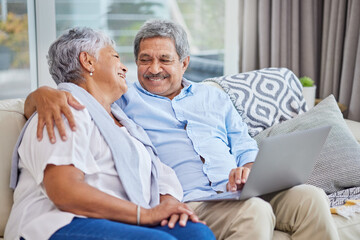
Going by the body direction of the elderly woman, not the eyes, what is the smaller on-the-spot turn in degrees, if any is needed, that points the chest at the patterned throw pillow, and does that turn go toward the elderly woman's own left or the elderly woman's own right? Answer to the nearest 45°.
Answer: approximately 90° to the elderly woman's own left

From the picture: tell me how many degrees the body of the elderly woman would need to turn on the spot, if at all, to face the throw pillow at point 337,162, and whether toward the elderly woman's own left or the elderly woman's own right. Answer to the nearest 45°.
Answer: approximately 90° to the elderly woman's own left

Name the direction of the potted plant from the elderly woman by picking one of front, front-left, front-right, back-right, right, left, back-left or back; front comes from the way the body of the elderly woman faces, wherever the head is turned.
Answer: left

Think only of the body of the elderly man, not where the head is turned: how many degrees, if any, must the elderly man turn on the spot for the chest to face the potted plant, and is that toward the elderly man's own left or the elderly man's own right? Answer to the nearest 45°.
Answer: approximately 90° to the elderly man's own left

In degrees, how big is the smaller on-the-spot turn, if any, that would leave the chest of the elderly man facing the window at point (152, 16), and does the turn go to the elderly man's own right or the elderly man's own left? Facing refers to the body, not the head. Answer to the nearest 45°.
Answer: approximately 135° to the elderly man's own left

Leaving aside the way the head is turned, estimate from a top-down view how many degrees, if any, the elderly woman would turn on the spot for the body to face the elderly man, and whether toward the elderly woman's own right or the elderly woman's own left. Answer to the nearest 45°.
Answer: approximately 90° to the elderly woman's own left

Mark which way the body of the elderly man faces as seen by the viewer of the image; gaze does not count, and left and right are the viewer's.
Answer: facing the viewer and to the right of the viewer

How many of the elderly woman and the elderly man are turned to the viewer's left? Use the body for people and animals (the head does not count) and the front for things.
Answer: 0

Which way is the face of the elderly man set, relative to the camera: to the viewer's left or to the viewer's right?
to the viewer's left

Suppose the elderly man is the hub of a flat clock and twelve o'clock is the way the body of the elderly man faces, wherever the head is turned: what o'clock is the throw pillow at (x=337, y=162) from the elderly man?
The throw pillow is roughly at 10 o'clock from the elderly man.
